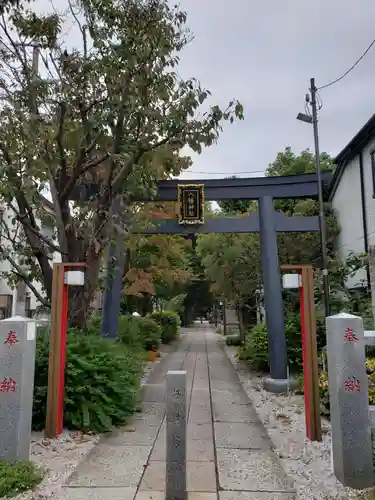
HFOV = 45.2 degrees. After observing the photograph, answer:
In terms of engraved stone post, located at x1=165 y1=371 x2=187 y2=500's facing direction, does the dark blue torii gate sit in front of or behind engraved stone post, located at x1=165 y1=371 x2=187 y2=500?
behind

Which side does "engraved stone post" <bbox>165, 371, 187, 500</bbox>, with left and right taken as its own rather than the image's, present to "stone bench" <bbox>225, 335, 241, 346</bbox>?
back

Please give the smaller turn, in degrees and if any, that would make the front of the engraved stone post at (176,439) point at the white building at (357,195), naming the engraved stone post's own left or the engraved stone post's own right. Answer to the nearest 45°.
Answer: approximately 135° to the engraved stone post's own left

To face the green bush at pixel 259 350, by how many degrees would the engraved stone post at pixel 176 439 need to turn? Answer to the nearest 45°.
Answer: approximately 180°

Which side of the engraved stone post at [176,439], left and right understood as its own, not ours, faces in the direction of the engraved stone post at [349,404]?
left

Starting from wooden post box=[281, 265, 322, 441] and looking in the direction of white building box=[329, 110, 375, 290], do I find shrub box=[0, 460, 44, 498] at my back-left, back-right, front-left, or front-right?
back-left

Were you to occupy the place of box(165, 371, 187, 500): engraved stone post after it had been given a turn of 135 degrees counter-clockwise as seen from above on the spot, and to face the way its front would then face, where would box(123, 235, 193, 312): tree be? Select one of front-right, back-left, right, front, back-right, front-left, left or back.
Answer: front-left

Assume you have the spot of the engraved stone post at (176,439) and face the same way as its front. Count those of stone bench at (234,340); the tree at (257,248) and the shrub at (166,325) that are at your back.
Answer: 3

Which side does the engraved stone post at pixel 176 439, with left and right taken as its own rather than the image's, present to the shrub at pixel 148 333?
back

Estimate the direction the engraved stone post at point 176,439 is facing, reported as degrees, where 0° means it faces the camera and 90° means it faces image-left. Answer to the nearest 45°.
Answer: approximately 0°

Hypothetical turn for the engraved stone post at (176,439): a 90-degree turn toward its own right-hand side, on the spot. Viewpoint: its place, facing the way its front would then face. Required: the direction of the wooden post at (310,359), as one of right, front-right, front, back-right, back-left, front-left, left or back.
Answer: back-right

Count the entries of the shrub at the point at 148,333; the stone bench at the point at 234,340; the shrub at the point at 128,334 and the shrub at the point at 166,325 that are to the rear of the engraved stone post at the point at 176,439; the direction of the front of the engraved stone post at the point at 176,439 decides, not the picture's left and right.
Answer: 4

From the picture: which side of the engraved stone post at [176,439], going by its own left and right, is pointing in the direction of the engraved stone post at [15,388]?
right

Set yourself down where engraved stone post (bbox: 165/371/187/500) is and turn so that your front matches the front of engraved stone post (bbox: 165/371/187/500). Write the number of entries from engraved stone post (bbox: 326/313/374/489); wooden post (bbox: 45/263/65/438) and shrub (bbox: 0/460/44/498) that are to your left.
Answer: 1

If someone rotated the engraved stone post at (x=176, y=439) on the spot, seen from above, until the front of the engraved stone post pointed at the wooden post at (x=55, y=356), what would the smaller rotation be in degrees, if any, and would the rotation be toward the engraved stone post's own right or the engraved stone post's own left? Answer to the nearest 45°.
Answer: approximately 135° to the engraved stone post's own right

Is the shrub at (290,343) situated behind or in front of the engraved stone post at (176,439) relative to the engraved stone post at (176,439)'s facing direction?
behind
